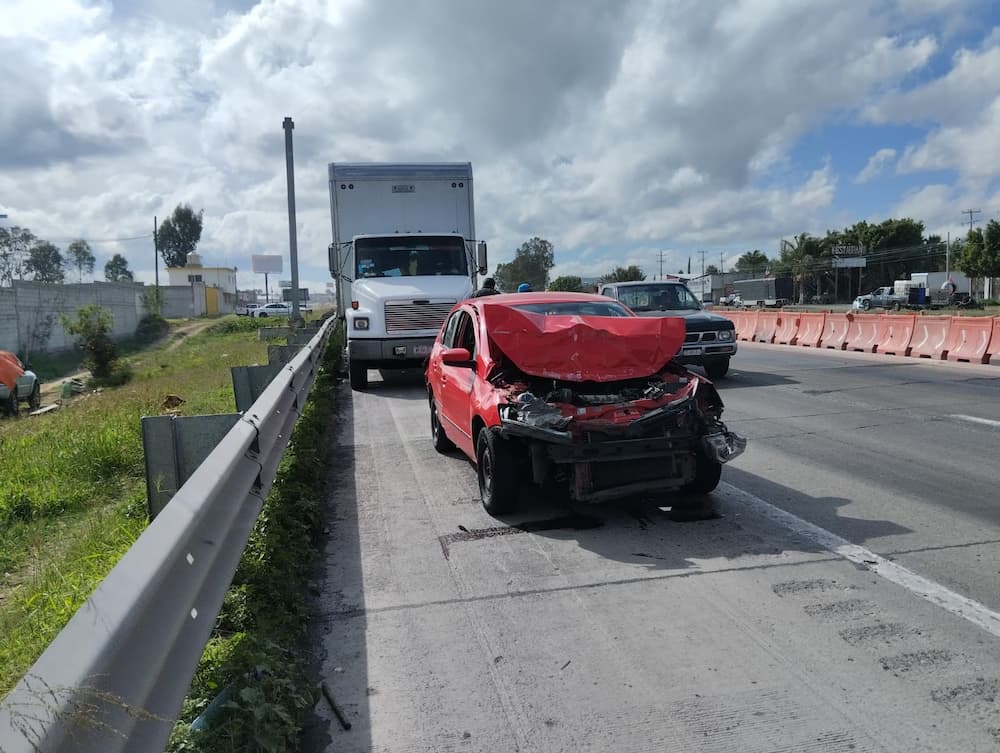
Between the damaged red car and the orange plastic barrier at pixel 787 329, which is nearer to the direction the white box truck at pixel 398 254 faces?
the damaged red car

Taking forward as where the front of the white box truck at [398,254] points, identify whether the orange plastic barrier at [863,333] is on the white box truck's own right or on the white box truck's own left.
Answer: on the white box truck's own left

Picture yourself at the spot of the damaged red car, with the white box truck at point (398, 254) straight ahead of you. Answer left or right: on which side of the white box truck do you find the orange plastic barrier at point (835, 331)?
right

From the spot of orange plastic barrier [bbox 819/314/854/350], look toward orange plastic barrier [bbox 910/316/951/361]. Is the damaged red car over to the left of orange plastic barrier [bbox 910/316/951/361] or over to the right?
right

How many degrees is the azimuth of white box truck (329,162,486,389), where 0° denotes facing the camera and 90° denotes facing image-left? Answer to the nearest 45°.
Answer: approximately 0°

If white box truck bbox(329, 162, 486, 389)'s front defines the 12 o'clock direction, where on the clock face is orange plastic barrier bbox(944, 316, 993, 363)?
The orange plastic barrier is roughly at 9 o'clock from the white box truck.

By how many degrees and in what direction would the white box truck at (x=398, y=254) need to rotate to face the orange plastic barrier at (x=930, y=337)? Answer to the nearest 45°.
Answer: approximately 90° to its left

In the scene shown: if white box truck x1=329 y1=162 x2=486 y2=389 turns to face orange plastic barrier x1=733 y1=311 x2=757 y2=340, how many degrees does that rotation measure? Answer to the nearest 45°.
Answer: approximately 135° to its left

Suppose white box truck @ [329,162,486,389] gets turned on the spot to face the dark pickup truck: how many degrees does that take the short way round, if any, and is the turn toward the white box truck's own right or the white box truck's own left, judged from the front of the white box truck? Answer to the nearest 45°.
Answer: approximately 90° to the white box truck's own left

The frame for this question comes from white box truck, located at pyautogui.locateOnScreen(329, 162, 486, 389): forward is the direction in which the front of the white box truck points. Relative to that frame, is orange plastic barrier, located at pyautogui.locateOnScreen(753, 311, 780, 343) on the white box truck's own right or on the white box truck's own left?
on the white box truck's own left

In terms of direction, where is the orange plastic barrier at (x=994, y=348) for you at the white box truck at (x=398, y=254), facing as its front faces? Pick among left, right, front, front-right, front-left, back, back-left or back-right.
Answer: left

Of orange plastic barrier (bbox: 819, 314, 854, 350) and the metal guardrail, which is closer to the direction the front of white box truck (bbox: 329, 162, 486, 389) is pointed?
the metal guardrail

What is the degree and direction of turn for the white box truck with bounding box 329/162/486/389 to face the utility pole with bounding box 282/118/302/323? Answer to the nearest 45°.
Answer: approximately 180°

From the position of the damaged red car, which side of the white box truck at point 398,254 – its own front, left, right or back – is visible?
front
